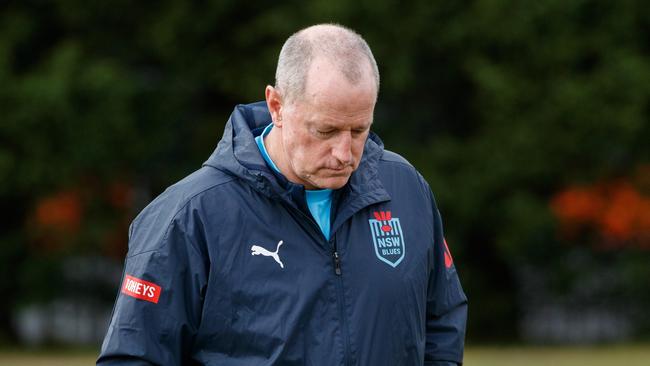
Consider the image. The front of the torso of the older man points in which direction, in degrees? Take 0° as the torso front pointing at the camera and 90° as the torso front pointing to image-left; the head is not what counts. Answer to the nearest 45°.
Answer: approximately 315°
